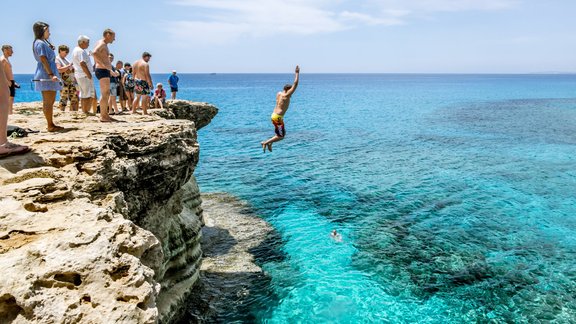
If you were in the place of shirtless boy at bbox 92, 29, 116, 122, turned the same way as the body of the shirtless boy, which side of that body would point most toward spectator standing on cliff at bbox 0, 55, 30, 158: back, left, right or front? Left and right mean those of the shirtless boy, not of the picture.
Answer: right

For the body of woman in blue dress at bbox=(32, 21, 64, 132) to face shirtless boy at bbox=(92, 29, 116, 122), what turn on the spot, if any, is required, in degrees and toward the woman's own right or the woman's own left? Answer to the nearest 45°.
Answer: approximately 45° to the woman's own left

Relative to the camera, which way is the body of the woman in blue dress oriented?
to the viewer's right

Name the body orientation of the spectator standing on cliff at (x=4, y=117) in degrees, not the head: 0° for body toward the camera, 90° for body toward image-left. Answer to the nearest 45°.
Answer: approximately 270°

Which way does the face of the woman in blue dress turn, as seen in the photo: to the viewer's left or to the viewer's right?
to the viewer's right
